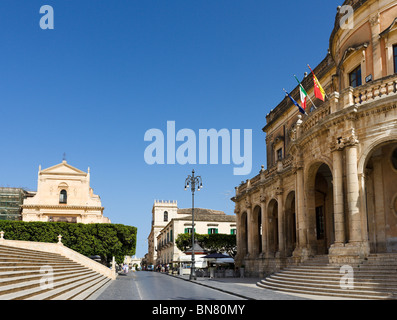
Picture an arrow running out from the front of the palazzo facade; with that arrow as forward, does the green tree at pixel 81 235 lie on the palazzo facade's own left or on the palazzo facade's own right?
on the palazzo facade's own right

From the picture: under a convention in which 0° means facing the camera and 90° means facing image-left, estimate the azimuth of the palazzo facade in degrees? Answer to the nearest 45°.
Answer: approximately 45°
